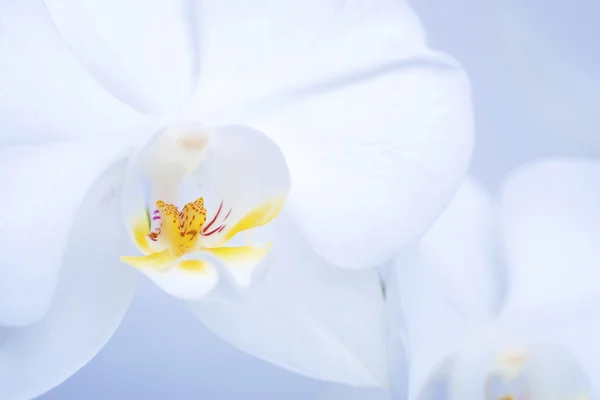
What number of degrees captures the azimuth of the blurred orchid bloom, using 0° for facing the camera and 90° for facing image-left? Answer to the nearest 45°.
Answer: approximately 0°
